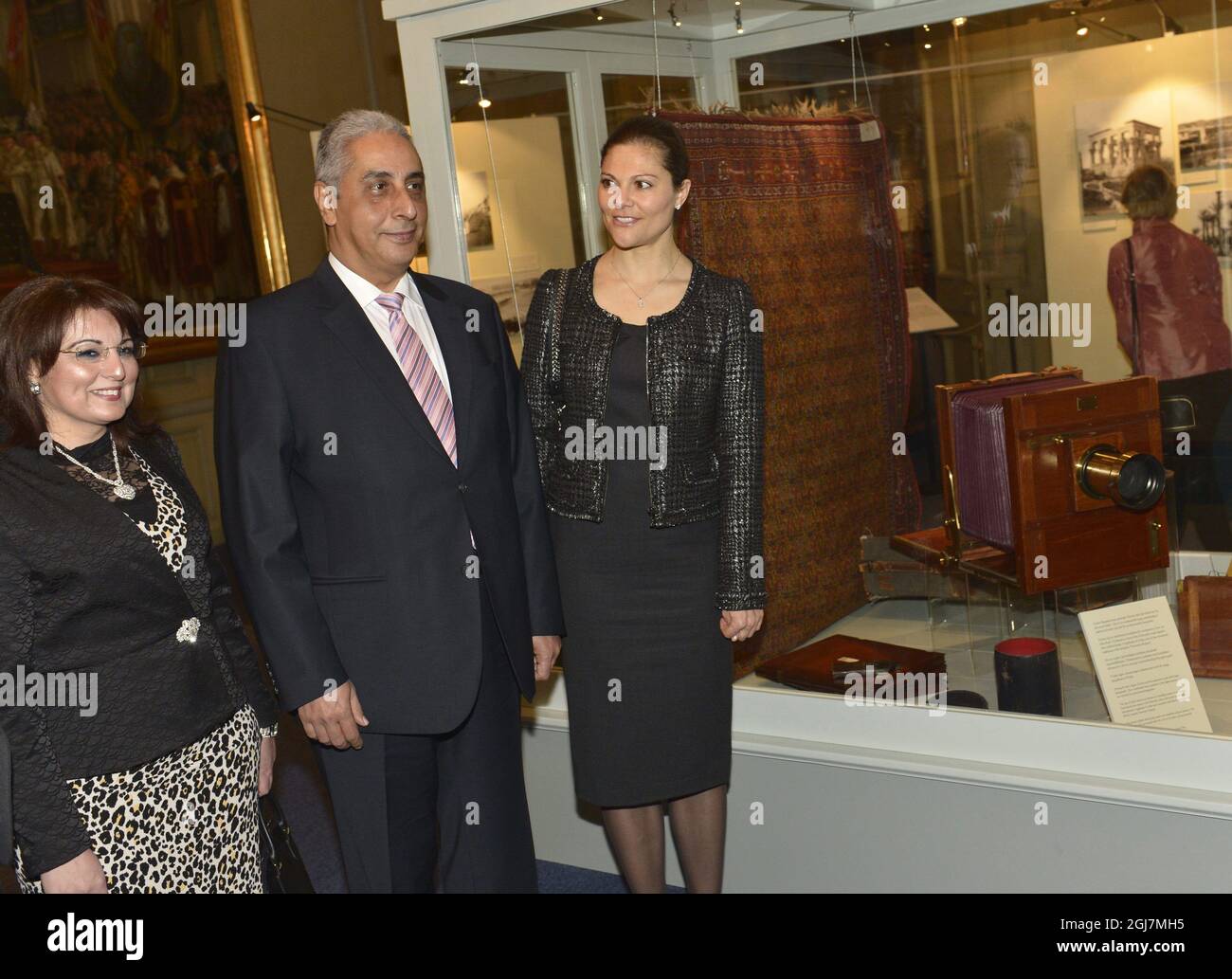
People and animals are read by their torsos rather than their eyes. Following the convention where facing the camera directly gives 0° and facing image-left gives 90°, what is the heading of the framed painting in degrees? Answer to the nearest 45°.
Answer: approximately 0°

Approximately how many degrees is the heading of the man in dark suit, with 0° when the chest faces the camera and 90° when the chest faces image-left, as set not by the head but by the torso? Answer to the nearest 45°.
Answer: approximately 315°

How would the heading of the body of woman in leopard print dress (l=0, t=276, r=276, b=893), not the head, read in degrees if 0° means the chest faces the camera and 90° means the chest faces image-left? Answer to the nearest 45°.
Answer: approximately 315°

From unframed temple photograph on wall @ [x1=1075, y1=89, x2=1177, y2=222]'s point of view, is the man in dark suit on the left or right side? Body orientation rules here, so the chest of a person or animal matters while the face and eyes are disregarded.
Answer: on its right

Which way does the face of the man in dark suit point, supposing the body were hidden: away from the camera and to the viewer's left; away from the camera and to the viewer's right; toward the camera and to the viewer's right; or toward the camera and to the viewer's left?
toward the camera and to the viewer's right

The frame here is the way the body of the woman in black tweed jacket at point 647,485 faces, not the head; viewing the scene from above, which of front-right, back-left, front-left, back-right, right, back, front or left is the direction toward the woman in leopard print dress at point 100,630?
front-right

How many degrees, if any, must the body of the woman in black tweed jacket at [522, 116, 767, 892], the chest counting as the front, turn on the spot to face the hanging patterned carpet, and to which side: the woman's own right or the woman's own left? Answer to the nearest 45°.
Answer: approximately 135° to the woman's own left

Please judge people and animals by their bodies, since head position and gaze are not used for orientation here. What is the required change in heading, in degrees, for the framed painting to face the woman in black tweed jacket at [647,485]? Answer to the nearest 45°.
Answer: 0° — it already faces them

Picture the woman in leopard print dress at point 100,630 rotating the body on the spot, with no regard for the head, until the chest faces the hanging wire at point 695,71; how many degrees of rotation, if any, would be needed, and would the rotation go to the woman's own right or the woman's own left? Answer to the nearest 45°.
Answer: approximately 90° to the woman's own left

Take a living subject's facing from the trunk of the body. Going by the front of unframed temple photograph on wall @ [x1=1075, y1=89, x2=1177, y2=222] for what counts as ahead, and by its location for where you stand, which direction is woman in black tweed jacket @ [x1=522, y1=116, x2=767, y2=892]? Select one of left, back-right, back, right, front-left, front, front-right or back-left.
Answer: front-right

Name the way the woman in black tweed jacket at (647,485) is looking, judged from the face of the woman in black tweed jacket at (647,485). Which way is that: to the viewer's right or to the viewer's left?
to the viewer's left

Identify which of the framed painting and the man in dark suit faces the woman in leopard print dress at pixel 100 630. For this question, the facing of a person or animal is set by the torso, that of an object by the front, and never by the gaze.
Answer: the framed painting
